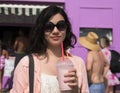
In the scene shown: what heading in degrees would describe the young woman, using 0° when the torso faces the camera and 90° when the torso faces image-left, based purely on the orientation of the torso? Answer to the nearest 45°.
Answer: approximately 0°

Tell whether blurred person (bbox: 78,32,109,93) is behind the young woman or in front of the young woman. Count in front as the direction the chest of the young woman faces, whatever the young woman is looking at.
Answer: behind

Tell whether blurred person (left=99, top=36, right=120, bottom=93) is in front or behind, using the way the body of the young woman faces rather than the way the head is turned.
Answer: behind
